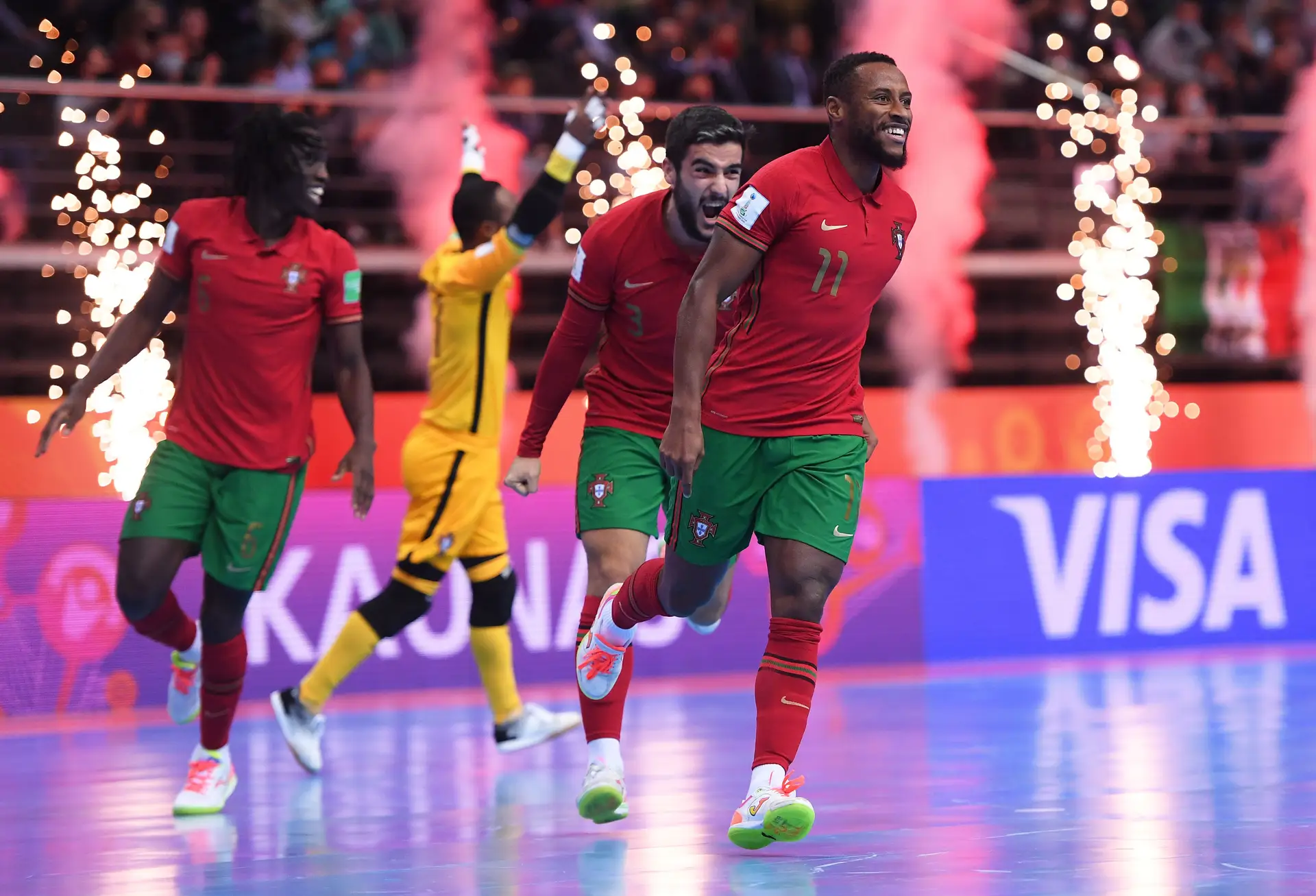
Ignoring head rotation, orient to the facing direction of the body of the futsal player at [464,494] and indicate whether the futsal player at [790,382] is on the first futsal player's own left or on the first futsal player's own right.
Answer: on the first futsal player's own right

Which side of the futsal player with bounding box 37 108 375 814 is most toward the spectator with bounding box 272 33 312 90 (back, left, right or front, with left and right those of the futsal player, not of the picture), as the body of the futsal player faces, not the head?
back

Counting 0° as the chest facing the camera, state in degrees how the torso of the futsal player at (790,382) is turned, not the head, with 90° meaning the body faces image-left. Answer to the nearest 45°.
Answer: approximately 315°

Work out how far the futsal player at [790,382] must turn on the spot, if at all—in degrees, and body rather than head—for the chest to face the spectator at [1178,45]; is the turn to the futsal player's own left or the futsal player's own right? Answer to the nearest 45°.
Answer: approximately 135° to the futsal player's own left

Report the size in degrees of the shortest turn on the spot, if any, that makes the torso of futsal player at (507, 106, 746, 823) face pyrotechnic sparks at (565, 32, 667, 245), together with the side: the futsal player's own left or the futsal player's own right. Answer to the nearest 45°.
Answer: approximately 135° to the futsal player's own left

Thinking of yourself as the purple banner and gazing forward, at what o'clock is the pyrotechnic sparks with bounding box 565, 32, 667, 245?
The pyrotechnic sparks is roughly at 7 o'clock from the purple banner.

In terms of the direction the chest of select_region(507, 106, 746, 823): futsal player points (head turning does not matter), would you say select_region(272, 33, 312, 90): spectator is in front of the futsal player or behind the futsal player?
behind
